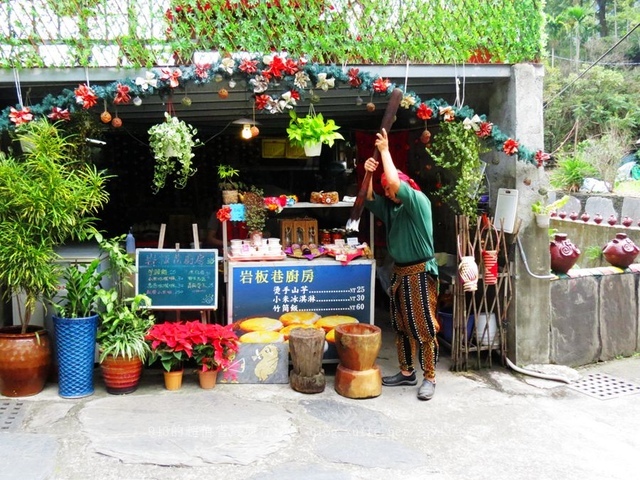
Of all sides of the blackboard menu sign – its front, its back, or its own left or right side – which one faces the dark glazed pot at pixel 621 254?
left

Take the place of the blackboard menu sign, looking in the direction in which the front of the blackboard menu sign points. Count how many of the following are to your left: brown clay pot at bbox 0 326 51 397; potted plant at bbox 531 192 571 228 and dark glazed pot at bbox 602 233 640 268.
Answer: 2

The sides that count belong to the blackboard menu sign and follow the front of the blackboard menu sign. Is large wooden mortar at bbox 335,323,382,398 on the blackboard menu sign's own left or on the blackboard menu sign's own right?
on the blackboard menu sign's own left

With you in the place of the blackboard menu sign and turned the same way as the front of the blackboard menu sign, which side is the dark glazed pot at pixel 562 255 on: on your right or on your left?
on your left

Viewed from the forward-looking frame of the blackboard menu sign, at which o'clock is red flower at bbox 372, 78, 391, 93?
The red flower is roughly at 10 o'clock from the blackboard menu sign.

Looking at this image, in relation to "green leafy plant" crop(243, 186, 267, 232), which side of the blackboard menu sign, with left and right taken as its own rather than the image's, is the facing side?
left

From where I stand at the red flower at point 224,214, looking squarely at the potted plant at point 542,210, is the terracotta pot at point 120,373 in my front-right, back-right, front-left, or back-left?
back-right

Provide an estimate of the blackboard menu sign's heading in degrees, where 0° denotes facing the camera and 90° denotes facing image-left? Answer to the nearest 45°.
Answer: approximately 0°
